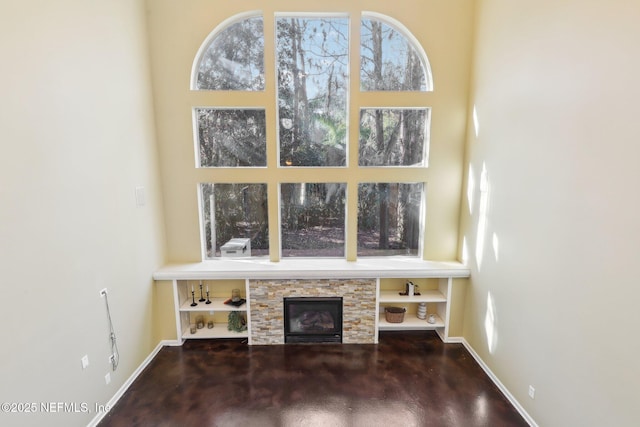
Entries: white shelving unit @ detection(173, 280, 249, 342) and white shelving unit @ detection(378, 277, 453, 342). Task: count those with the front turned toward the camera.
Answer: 2

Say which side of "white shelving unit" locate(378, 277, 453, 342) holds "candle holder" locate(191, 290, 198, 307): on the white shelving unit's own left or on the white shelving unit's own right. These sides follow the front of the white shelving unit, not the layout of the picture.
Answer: on the white shelving unit's own right

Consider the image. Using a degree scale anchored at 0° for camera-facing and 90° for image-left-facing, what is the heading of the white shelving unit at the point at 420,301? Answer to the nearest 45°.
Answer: approximately 0°

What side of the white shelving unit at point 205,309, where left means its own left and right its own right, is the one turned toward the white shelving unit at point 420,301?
left

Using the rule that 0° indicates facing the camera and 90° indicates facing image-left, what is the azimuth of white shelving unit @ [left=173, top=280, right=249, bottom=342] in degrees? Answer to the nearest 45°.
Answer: approximately 0°
